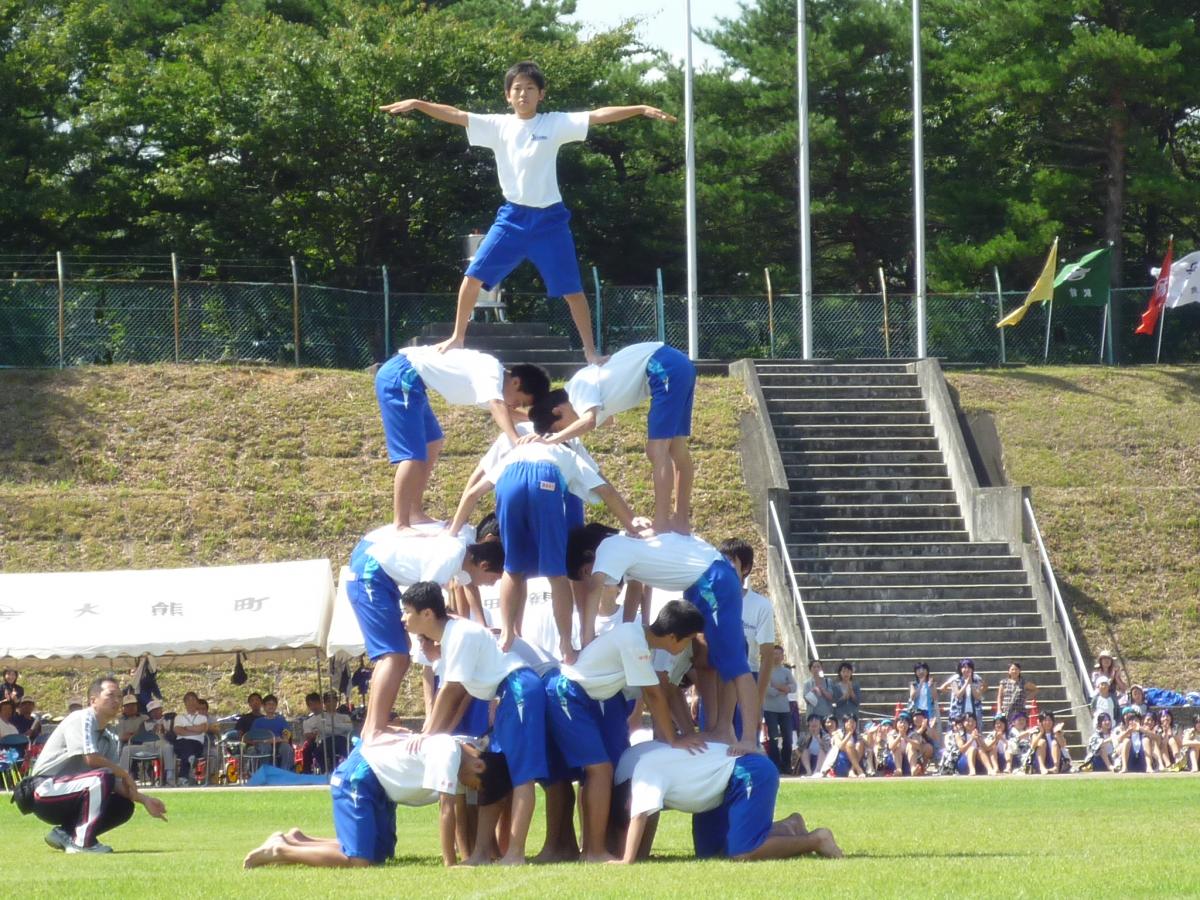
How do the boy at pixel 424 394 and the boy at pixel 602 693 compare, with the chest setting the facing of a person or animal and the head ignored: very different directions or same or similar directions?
same or similar directions

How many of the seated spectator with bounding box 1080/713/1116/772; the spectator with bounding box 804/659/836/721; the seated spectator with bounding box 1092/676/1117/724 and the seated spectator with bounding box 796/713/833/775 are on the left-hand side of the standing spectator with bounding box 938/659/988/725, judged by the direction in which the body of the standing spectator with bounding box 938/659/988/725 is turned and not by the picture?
2

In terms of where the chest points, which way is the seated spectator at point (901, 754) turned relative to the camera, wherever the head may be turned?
toward the camera

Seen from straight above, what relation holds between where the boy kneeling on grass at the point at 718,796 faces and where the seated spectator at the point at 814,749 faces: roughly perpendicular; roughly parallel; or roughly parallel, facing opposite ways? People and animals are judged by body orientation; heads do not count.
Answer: roughly perpendicular

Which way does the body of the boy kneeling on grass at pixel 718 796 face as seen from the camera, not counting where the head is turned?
to the viewer's left

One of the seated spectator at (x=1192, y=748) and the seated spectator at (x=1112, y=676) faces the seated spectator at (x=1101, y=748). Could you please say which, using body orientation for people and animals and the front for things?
the seated spectator at (x=1112, y=676)

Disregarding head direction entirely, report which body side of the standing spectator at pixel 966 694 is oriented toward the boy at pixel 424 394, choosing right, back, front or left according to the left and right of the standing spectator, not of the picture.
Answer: front

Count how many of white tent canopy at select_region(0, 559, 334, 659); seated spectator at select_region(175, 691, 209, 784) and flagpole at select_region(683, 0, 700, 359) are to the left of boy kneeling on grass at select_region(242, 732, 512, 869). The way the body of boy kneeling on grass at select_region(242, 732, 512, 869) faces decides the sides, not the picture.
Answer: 3

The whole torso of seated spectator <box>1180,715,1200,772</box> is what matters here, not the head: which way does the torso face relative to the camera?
toward the camera

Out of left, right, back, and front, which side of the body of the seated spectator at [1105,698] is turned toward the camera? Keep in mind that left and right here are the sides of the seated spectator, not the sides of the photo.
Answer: front

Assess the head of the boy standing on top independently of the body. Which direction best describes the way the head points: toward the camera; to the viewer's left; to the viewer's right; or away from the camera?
toward the camera

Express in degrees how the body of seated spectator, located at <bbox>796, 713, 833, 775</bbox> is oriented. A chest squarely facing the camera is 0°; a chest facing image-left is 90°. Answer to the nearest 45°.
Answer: approximately 0°

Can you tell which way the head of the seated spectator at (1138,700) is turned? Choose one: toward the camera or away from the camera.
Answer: toward the camera

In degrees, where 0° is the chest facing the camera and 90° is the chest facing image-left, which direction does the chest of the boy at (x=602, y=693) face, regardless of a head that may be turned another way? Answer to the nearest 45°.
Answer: approximately 270°

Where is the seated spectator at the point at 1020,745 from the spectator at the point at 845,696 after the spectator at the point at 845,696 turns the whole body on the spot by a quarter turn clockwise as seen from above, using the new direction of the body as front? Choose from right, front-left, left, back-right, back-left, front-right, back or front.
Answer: back
